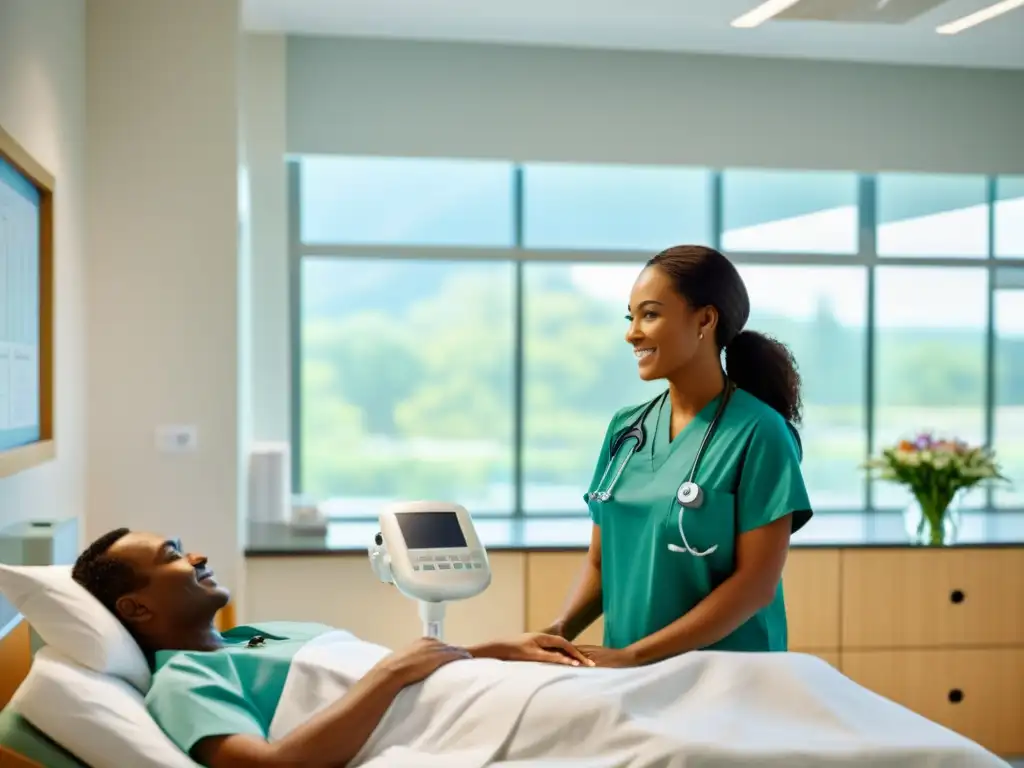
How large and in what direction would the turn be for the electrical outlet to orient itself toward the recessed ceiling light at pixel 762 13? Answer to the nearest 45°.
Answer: approximately 90° to its left

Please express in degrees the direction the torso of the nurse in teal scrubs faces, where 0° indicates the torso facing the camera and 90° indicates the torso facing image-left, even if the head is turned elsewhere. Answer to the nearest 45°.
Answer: approximately 45°

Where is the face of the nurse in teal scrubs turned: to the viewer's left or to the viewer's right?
to the viewer's left

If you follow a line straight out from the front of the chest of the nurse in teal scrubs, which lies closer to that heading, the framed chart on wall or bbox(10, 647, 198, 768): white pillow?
the white pillow

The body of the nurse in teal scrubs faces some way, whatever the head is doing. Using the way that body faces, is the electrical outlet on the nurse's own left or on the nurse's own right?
on the nurse's own right

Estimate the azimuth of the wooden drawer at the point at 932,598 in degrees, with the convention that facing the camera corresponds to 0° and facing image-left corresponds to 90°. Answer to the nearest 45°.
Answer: approximately 0°

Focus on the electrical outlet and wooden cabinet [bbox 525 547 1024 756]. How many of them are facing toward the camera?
2

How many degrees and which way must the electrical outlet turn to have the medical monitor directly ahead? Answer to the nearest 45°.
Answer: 0° — it already faces it

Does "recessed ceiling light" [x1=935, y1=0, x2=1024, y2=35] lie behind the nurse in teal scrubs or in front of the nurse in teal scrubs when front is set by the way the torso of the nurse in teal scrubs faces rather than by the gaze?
behind

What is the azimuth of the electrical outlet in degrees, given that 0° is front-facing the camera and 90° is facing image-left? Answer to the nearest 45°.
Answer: approximately 0°

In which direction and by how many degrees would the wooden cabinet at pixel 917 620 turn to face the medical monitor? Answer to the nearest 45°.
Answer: approximately 45° to its right
